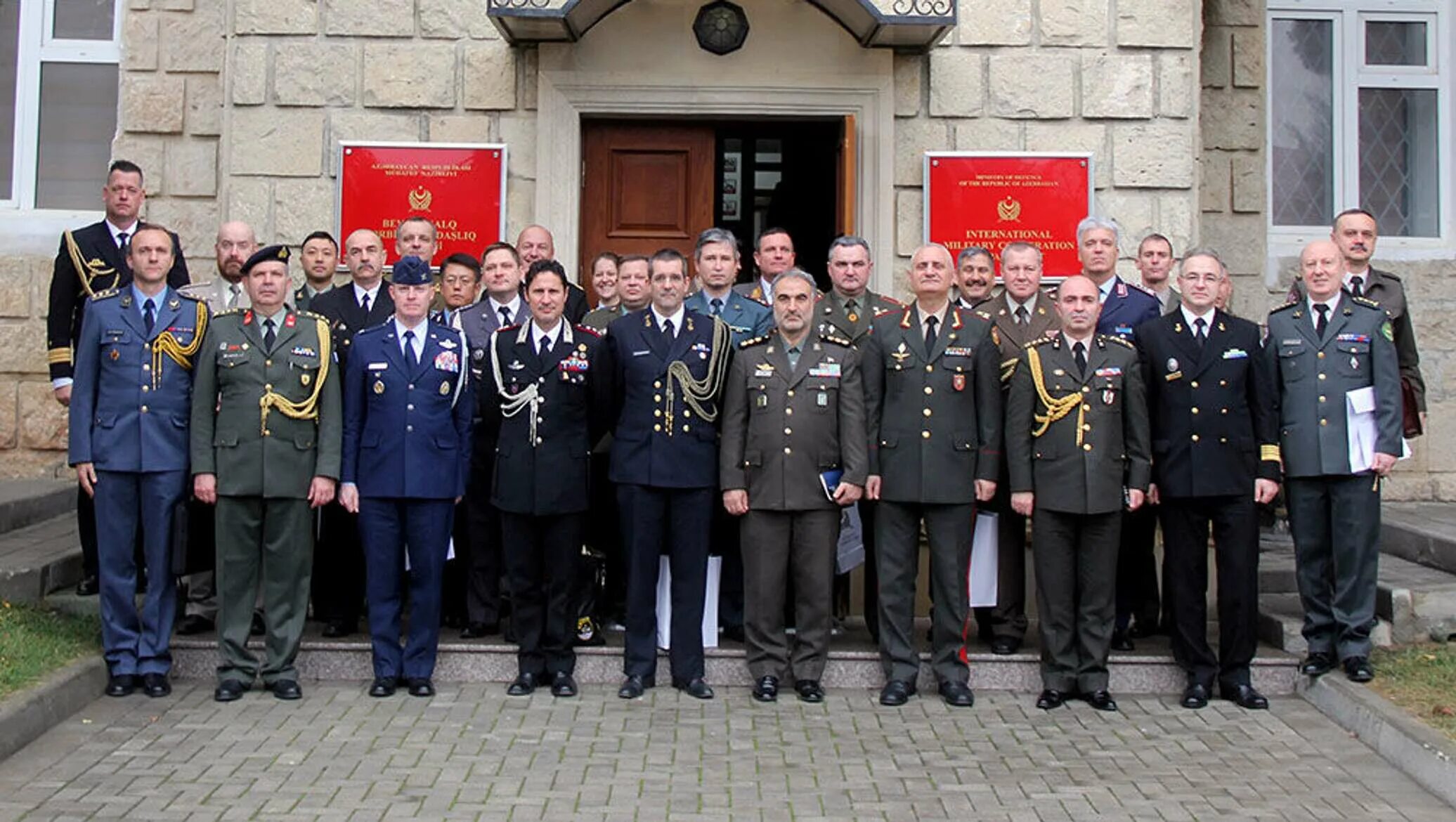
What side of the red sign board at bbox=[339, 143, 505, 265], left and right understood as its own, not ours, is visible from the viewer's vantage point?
front

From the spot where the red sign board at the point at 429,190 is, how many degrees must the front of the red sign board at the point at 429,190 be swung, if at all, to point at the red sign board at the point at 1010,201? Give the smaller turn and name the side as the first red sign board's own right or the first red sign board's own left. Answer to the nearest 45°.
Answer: approximately 90° to the first red sign board's own left

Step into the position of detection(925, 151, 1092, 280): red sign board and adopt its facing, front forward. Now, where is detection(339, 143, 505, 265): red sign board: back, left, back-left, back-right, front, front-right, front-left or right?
right

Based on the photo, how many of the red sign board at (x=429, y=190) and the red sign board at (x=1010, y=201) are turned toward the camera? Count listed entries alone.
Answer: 2

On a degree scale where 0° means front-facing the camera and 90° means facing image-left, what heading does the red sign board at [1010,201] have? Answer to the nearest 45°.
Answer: approximately 0°
